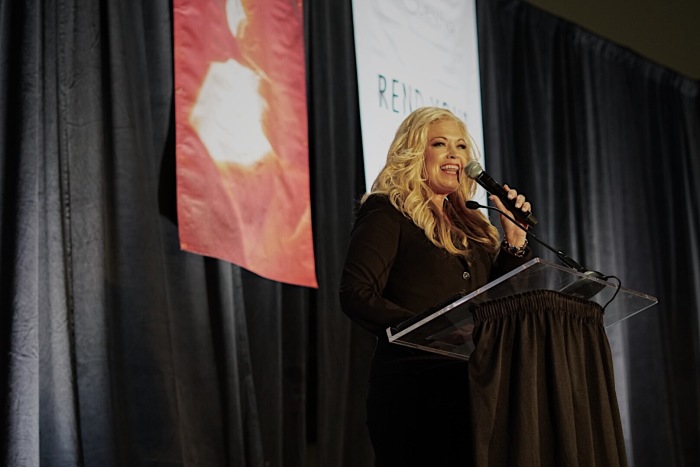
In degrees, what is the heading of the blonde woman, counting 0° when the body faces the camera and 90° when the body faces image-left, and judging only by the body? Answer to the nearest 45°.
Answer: approximately 315°

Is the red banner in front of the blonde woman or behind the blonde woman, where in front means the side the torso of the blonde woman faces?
behind

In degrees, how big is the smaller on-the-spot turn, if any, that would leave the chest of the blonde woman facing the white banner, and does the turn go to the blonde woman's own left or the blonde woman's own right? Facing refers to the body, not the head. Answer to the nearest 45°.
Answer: approximately 135° to the blonde woman's own left

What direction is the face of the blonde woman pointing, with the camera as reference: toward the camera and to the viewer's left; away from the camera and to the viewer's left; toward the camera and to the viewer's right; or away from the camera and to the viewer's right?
toward the camera and to the viewer's right
